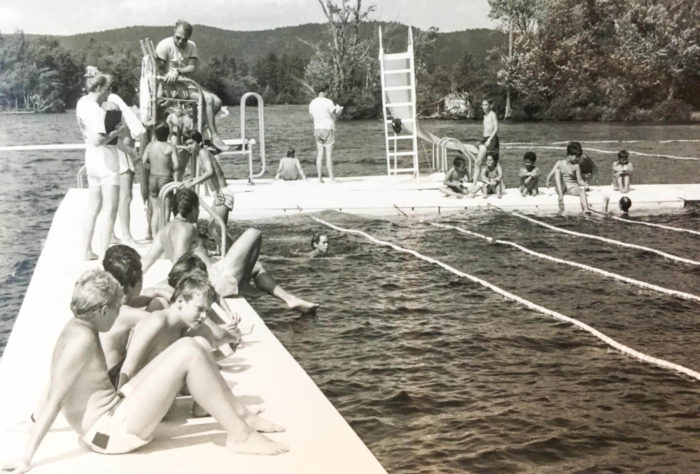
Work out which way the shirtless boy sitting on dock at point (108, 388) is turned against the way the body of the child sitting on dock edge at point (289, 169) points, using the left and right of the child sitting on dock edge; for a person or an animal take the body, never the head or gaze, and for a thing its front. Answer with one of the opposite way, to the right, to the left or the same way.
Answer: to the right

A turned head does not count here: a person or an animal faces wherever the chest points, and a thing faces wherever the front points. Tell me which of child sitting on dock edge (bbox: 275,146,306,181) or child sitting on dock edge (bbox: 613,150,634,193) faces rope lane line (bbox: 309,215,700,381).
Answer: child sitting on dock edge (bbox: 613,150,634,193)

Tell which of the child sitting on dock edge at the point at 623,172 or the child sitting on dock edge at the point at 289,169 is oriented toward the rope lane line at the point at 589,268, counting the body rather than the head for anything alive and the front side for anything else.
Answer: the child sitting on dock edge at the point at 623,172

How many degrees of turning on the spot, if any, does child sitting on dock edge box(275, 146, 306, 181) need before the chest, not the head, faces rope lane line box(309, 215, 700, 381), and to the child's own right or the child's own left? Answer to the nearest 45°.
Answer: approximately 180°

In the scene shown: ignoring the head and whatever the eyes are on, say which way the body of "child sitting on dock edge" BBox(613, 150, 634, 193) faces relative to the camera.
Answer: toward the camera

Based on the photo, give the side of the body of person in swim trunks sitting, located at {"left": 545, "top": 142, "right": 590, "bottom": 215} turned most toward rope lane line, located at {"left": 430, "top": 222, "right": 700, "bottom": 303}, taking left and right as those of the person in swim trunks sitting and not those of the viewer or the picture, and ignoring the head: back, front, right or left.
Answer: front

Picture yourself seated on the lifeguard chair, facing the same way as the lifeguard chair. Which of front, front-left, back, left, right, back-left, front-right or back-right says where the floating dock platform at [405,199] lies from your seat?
front-left

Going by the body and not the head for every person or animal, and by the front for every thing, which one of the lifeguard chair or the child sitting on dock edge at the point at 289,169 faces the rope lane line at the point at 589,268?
the lifeguard chair

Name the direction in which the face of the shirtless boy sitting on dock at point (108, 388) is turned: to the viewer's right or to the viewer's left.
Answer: to the viewer's right

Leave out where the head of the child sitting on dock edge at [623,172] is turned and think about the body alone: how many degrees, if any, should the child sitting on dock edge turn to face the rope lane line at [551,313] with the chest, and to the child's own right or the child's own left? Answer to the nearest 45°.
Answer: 0° — they already face it

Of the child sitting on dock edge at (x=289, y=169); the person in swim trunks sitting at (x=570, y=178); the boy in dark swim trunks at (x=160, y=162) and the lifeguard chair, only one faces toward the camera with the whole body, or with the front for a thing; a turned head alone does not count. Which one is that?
the person in swim trunks sitting at (x=570, y=178)

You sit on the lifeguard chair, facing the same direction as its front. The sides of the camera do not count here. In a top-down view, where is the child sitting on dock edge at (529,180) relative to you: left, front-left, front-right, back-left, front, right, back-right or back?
front-left

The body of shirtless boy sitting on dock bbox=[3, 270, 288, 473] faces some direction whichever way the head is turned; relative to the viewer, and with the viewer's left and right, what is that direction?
facing to the right of the viewer

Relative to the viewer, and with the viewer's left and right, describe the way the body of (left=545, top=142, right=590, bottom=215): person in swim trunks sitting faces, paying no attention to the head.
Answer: facing the viewer
